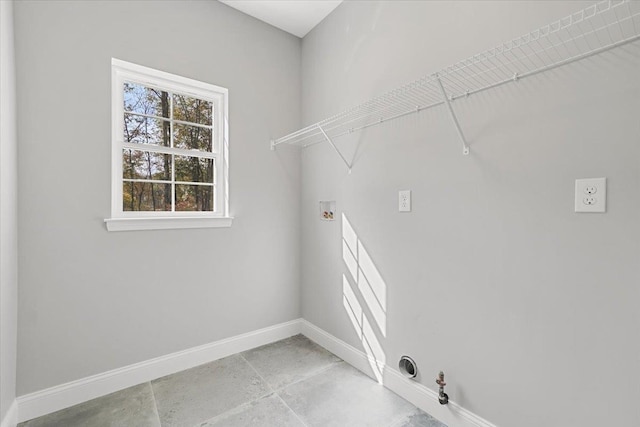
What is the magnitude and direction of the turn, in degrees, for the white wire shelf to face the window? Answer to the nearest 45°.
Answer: approximately 45° to its right

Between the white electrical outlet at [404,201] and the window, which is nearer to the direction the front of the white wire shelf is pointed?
the window

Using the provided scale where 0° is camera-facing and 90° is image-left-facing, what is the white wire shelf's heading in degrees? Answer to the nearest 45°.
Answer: approximately 45°
